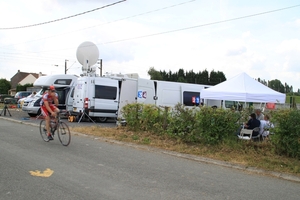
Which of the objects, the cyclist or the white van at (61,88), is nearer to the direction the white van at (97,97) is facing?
the white van

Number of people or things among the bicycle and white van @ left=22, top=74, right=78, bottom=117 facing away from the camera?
0
